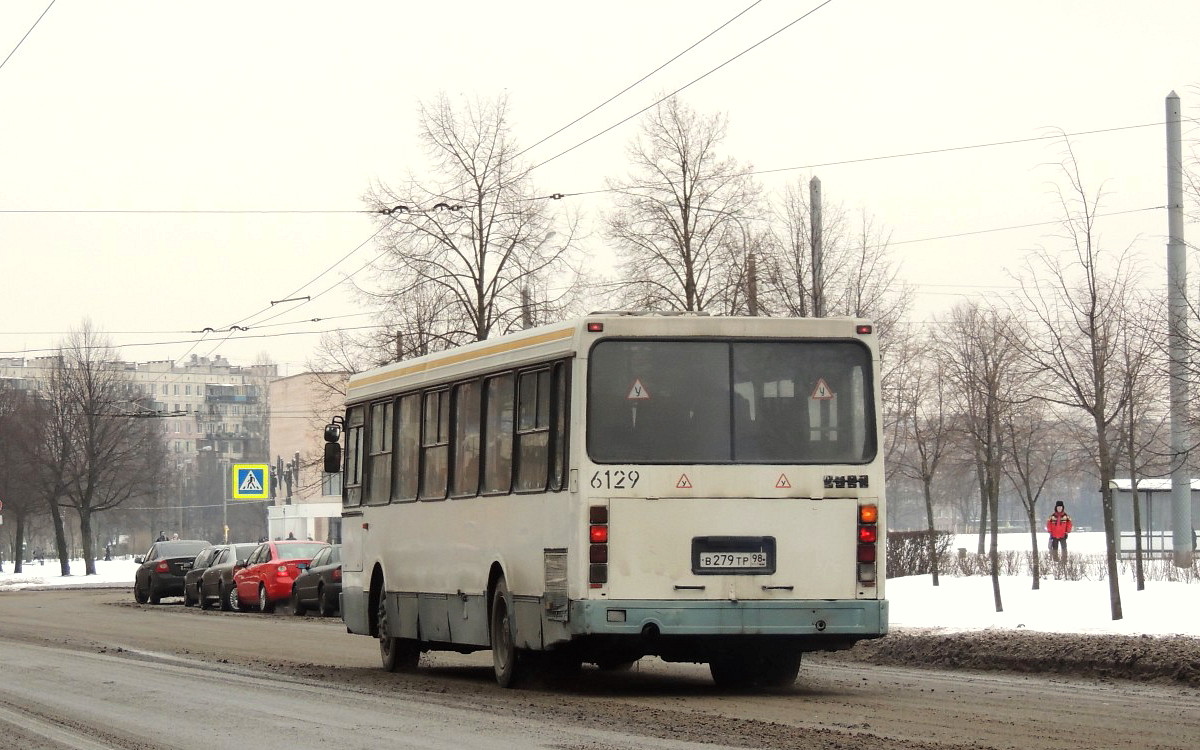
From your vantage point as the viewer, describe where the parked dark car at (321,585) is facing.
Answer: facing away from the viewer and to the left of the viewer

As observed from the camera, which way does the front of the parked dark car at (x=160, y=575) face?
facing away from the viewer and to the left of the viewer

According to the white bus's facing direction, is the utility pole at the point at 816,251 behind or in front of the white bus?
in front

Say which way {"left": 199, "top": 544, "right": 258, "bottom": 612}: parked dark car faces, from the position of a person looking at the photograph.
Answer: facing away from the viewer and to the left of the viewer

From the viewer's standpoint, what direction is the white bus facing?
away from the camera

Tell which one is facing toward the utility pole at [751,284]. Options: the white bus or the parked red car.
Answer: the white bus

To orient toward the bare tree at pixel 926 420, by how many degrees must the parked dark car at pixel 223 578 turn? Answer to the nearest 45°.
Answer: approximately 135° to its right

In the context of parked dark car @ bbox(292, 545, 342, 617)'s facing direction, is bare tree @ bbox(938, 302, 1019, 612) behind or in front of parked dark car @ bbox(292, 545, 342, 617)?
behind

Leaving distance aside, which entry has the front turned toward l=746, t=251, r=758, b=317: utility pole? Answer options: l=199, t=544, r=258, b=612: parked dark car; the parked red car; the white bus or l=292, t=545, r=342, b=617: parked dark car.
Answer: the white bus

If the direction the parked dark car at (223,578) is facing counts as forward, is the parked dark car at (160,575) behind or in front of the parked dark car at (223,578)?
in front

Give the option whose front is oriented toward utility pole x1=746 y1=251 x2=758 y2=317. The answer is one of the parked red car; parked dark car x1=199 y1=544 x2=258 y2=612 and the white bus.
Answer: the white bus
